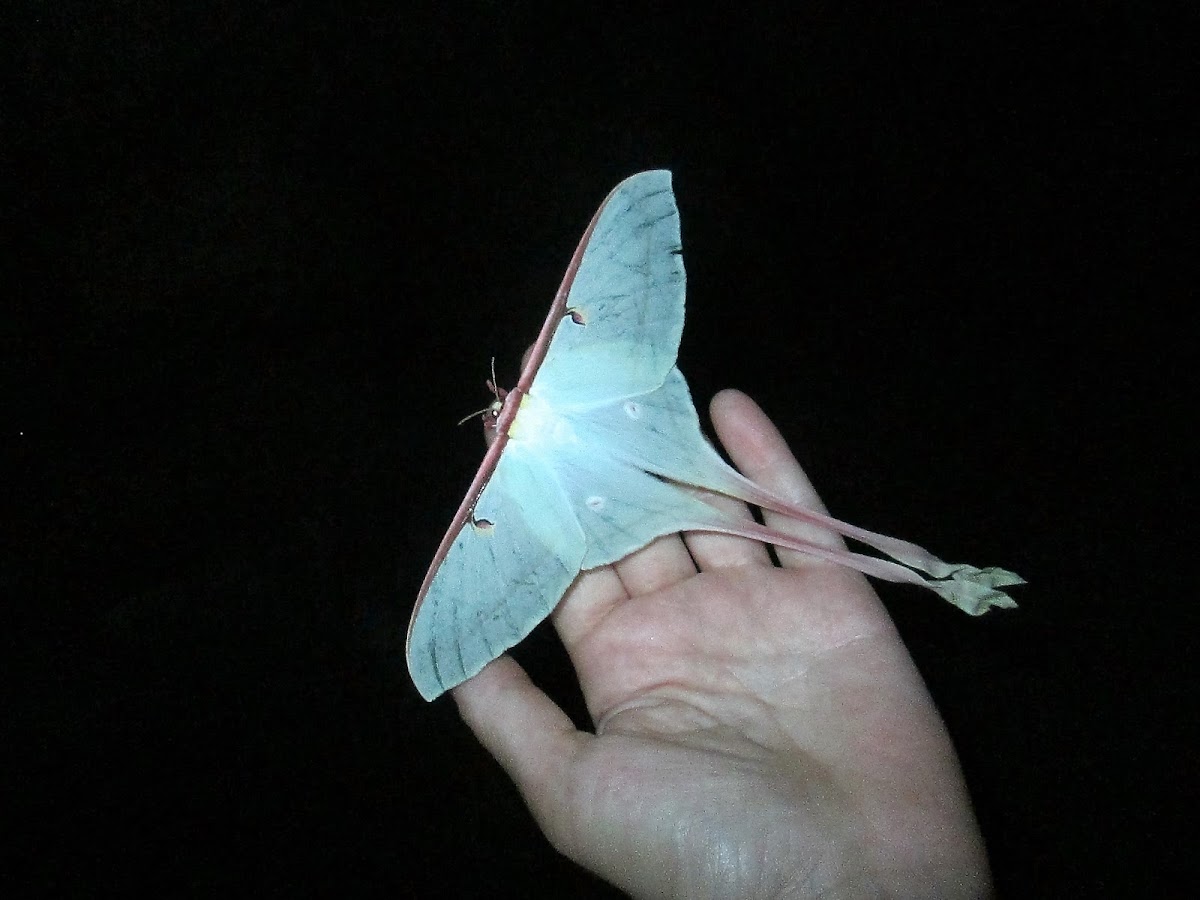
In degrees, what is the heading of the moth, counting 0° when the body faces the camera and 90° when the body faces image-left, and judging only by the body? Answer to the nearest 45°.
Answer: approximately 90°
